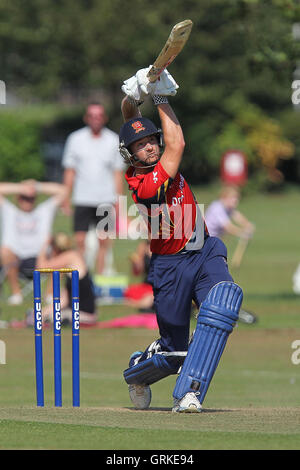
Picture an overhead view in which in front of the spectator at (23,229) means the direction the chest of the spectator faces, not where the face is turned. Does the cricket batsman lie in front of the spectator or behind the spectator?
in front

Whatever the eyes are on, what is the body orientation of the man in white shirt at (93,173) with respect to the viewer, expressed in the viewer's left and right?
facing the viewer

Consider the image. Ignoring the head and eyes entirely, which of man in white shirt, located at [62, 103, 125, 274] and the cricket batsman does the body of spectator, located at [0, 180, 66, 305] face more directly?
the cricket batsman

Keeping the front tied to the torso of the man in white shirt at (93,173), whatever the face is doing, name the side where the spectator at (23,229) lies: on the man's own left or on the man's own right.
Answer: on the man's own right

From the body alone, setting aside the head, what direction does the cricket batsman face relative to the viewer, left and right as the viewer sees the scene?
facing the viewer and to the right of the viewer

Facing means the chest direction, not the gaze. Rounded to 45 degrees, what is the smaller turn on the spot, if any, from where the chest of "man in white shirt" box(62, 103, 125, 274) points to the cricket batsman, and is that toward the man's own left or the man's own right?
0° — they already face them
